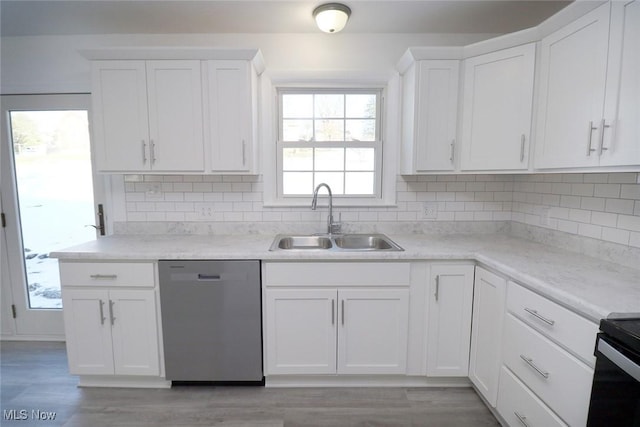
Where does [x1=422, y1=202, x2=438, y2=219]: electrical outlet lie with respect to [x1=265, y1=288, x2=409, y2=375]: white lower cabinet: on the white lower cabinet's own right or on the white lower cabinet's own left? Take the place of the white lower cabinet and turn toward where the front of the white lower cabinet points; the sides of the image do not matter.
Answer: on the white lower cabinet's own left

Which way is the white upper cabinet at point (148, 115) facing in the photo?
toward the camera

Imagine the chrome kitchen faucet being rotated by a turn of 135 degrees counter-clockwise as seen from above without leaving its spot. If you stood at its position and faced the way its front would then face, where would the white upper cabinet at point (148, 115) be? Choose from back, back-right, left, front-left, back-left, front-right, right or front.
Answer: back

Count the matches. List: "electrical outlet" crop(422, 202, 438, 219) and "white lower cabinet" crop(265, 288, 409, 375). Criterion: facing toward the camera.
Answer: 2

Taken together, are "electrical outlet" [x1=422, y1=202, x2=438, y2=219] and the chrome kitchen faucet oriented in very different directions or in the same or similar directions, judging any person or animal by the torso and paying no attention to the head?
same or similar directions

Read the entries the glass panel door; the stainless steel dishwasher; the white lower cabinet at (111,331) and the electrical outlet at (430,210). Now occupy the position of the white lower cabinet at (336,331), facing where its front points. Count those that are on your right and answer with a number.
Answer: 3

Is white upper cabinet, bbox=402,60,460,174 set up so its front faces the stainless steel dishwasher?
no

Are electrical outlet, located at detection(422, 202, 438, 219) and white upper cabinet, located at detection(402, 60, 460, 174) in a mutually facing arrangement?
no

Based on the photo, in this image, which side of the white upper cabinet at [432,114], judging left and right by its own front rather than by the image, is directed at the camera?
front

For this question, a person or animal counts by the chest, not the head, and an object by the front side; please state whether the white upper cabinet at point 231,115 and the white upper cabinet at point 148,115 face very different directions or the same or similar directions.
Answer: same or similar directions

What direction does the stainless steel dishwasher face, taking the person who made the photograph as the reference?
facing the viewer

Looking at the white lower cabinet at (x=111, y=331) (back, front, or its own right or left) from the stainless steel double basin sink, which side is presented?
left

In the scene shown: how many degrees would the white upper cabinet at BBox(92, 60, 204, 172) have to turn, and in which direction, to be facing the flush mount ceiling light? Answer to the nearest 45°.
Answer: approximately 45° to its left

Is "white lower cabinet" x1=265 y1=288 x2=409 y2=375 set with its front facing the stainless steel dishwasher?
no

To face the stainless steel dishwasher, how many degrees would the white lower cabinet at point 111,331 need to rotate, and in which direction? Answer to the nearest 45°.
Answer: approximately 45° to its left

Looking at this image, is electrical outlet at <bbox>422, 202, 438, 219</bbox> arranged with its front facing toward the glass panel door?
no
